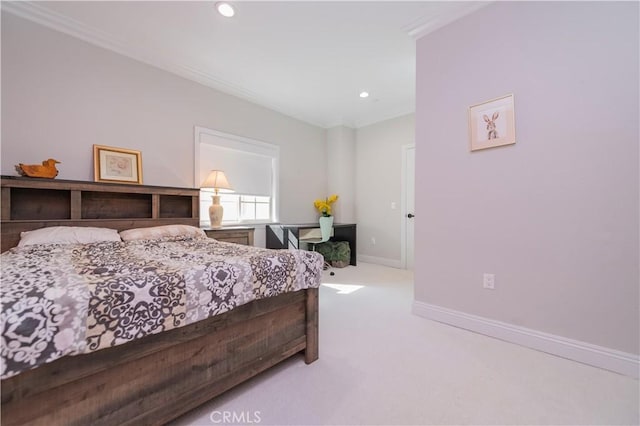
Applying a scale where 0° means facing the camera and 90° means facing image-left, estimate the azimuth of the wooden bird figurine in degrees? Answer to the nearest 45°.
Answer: approximately 270°

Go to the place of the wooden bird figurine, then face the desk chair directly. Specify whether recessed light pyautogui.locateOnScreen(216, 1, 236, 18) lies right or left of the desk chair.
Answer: right

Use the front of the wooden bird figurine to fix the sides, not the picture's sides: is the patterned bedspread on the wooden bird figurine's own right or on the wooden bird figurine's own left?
on the wooden bird figurine's own right

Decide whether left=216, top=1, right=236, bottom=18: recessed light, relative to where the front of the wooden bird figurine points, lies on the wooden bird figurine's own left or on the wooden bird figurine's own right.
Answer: on the wooden bird figurine's own right

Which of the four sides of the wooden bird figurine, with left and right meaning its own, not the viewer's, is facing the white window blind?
front

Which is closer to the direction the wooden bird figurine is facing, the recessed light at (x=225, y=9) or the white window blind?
the white window blind

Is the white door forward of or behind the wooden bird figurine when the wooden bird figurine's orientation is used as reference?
forward

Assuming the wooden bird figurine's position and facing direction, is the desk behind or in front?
in front

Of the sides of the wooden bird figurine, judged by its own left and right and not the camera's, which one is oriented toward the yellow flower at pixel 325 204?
front
